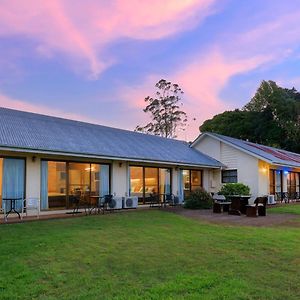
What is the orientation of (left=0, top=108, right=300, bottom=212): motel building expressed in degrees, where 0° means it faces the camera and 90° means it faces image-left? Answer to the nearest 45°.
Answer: approximately 315°

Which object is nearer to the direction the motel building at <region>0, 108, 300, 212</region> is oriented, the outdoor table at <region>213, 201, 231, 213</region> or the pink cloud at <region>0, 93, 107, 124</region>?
the outdoor table

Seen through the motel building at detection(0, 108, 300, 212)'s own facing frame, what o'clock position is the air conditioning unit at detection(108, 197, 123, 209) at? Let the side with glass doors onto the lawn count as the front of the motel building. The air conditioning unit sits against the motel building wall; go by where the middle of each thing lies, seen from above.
The air conditioning unit is roughly at 1 o'clock from the motel building.

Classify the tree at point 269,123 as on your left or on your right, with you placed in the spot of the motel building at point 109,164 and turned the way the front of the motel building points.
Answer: on your left

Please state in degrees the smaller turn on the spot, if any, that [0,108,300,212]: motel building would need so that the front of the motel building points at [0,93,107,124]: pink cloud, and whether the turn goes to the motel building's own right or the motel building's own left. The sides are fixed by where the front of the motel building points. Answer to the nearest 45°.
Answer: approximately 180°

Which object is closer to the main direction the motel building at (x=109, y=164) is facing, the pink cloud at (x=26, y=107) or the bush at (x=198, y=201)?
the bush

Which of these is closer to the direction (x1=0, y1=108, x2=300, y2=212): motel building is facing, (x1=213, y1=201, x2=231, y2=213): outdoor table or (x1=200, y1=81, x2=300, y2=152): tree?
the outdoor table

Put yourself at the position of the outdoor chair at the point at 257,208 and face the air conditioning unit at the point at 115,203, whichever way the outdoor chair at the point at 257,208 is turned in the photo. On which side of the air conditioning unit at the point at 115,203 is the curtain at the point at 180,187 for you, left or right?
right
